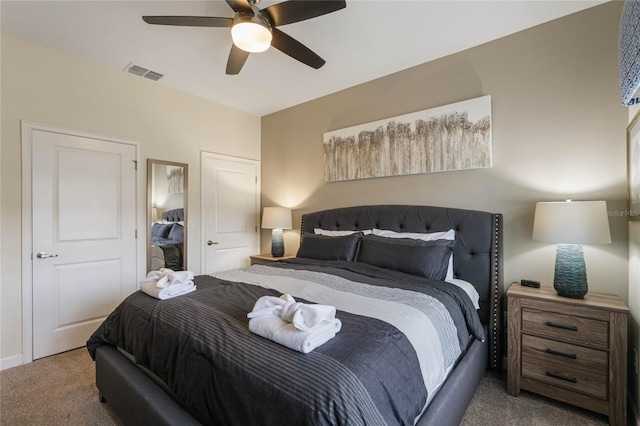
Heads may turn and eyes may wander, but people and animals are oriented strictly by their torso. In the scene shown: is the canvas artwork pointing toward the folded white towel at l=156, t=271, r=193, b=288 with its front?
yes

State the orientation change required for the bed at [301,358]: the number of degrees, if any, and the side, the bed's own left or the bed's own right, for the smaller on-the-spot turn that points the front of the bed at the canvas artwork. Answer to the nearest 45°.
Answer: approximately 180°

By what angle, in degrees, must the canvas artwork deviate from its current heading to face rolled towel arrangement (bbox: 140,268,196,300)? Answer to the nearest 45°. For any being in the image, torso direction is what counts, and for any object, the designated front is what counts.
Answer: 0° — it already faces it

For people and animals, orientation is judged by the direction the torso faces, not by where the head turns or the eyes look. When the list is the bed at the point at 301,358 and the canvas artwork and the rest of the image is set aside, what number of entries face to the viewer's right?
0

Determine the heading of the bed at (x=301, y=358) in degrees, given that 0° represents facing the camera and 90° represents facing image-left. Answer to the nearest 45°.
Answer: approximately 45°

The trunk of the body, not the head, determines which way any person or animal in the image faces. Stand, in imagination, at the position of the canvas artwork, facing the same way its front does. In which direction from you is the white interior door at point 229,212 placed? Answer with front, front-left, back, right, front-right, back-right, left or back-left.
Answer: front-right

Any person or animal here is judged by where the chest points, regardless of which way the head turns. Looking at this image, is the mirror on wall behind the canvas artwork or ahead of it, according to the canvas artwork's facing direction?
ahead

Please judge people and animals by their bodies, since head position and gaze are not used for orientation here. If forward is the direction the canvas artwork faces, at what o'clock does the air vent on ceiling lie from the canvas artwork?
The air vent on ceiling is roughly at 1 o'clock from the canvas artwork.

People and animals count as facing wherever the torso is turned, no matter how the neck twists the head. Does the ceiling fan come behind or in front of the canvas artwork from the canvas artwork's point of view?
in front
